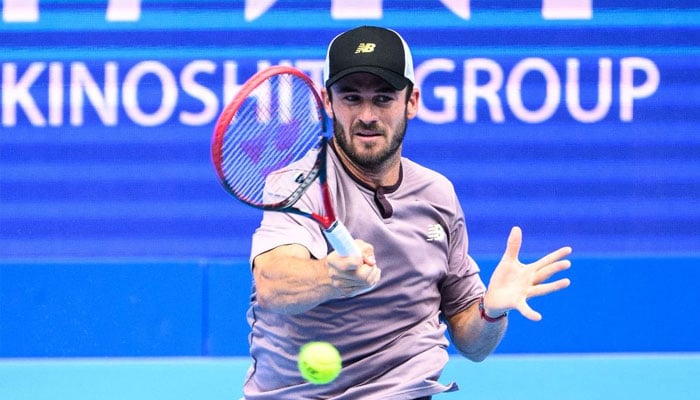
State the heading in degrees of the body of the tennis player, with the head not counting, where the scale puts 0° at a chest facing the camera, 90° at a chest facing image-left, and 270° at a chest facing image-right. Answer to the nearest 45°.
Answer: approximately 0°
